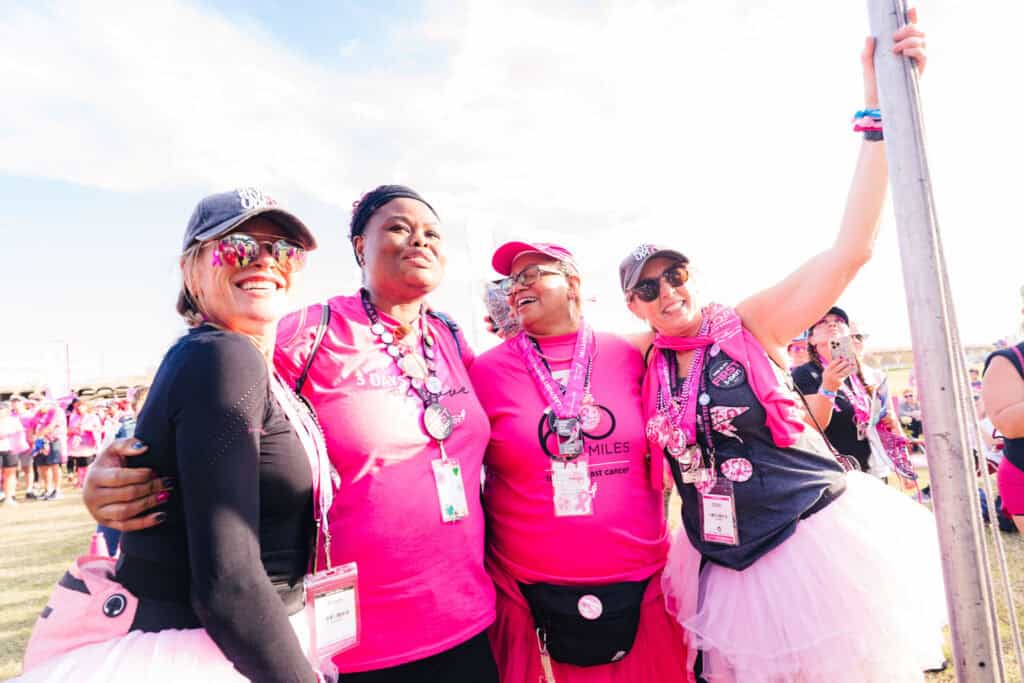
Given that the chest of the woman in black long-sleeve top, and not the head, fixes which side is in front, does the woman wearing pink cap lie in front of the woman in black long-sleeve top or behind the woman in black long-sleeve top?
in front

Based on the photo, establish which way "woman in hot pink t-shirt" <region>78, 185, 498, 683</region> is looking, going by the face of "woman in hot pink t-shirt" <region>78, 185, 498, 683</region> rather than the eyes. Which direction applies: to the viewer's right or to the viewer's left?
to the viewer's right

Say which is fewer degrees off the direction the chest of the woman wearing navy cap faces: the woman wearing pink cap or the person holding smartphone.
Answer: the woman wearing pink cap

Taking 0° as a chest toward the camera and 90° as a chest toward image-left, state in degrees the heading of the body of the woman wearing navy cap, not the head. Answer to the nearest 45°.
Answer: approximately 45°

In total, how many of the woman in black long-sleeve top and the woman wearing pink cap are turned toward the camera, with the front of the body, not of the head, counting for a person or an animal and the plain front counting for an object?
1

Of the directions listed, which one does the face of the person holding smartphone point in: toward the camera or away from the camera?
toward the camera

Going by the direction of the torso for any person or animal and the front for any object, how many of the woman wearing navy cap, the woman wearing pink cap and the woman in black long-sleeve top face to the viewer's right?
1

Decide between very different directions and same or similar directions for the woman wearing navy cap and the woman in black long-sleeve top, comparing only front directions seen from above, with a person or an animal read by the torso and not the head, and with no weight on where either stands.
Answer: very different directions

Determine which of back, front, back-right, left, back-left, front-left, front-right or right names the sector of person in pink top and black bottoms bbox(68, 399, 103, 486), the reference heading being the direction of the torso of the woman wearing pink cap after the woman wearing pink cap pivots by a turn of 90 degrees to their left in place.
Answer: back-left

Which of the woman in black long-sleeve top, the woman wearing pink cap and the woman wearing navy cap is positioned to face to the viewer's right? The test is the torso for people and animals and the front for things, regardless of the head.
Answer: the woman in black long-sleeve top

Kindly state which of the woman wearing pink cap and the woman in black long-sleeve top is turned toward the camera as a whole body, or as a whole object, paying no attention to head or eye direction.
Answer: the woman wearing pink cap

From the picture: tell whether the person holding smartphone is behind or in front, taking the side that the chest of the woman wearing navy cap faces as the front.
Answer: behind

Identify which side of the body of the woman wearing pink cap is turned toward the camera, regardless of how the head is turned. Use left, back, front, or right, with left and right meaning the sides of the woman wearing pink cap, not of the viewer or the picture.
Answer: front

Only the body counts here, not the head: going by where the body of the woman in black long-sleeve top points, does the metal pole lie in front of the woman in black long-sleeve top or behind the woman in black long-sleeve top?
in front
